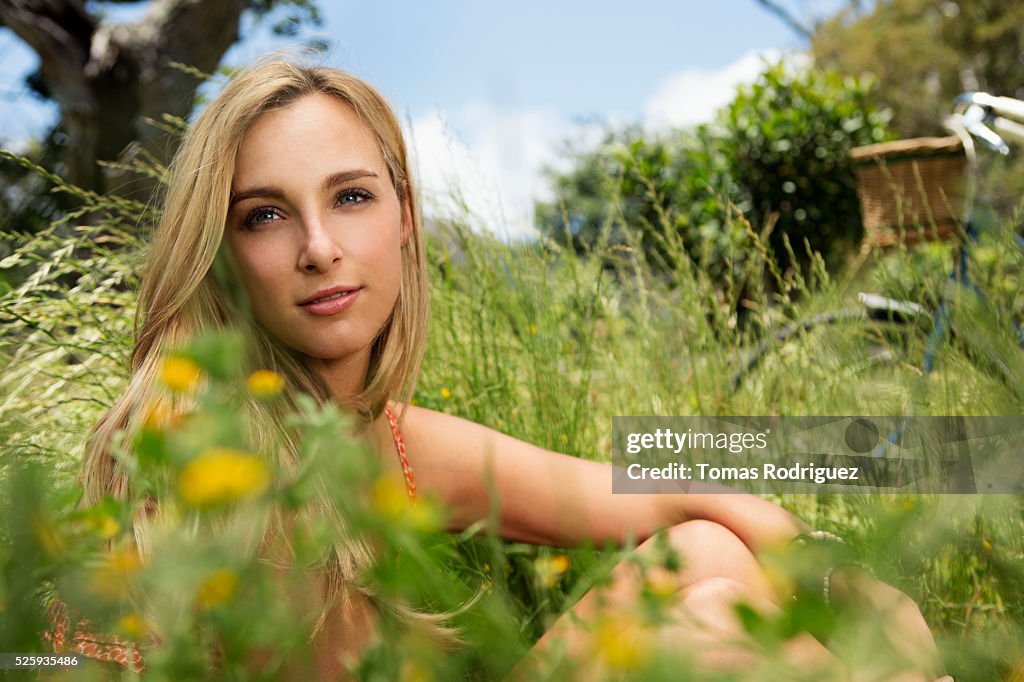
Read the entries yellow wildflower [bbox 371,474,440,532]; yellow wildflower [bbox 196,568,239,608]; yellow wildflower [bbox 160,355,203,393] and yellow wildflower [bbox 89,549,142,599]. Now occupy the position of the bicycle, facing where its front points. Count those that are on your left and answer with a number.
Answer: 4

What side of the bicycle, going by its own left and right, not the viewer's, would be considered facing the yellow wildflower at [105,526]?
left

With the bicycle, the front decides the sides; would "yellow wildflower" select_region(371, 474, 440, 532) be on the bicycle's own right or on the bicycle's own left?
on the bicycle's own left

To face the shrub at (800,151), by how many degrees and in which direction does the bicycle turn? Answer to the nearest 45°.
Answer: approximately 90° to its right

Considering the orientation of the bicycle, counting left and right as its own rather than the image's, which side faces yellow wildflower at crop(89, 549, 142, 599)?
left

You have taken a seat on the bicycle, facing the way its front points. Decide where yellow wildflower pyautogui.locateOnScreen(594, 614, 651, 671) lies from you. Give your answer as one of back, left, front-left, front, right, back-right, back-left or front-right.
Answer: left

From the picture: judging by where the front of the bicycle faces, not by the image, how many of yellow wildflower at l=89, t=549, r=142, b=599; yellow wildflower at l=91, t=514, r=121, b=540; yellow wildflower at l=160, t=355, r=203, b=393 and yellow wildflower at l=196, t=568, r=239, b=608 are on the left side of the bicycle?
4

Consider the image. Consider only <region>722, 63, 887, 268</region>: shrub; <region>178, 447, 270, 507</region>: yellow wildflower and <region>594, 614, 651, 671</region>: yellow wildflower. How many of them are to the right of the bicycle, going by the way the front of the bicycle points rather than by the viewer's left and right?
1

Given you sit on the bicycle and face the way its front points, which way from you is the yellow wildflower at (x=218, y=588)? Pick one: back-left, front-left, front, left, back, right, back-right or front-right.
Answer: left

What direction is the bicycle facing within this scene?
to the viewer's left
